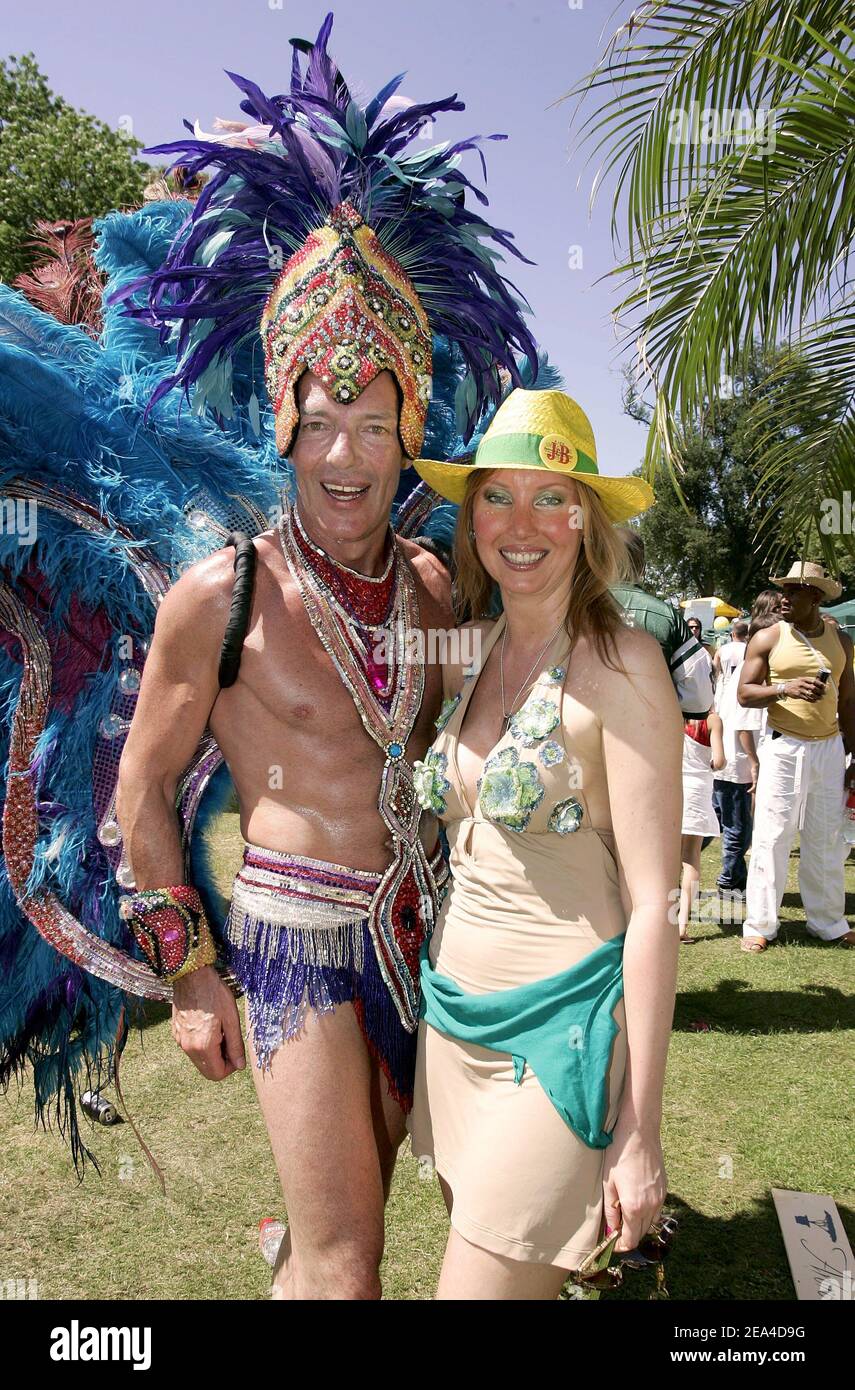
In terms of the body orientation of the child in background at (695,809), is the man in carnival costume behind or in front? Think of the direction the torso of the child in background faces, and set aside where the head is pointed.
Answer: behind

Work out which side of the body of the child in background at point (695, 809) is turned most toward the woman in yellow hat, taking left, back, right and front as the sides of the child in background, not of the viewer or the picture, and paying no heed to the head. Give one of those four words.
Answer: back

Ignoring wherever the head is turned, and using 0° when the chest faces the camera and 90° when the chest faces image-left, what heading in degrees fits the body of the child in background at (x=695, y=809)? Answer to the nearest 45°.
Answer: approximately 180°
